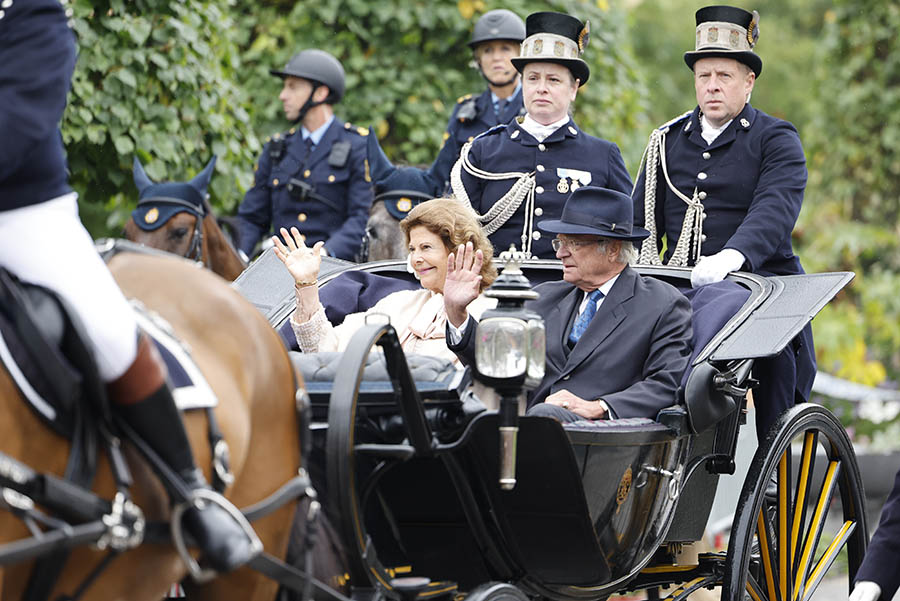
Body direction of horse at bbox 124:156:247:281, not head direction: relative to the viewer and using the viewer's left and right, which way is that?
facing the viewer and to the left of the viewer

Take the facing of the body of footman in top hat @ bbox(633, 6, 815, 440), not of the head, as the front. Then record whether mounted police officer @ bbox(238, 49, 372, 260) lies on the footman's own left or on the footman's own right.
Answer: on the footman's own right

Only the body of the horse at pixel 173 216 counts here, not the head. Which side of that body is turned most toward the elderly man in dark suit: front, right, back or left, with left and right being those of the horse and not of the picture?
left

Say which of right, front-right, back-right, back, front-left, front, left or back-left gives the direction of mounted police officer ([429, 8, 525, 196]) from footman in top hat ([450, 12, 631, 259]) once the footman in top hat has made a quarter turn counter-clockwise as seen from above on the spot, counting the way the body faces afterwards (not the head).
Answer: left

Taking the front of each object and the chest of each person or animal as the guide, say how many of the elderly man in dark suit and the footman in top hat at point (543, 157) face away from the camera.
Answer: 0

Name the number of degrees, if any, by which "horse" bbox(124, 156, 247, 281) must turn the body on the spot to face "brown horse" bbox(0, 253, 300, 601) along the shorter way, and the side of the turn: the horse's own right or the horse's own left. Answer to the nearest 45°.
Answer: approximately 45° to the horse's own left

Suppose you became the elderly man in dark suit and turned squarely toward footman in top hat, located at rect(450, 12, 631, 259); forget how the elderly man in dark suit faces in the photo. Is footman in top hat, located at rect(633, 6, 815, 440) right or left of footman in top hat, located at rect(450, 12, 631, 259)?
right

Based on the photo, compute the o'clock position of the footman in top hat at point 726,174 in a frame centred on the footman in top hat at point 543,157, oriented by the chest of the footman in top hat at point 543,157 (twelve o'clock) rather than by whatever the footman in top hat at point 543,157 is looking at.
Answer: the footman in top hat at point 726,174 is roughly at 9 o'clock from the footman in top hat at point 543,157.

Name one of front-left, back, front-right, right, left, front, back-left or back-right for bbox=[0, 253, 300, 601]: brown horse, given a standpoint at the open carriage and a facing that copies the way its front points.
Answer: front

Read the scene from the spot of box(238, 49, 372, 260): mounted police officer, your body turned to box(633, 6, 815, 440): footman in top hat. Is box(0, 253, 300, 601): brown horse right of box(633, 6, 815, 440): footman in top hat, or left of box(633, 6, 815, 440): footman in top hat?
right

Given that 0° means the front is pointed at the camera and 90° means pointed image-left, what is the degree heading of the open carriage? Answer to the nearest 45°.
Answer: approximately 45°
